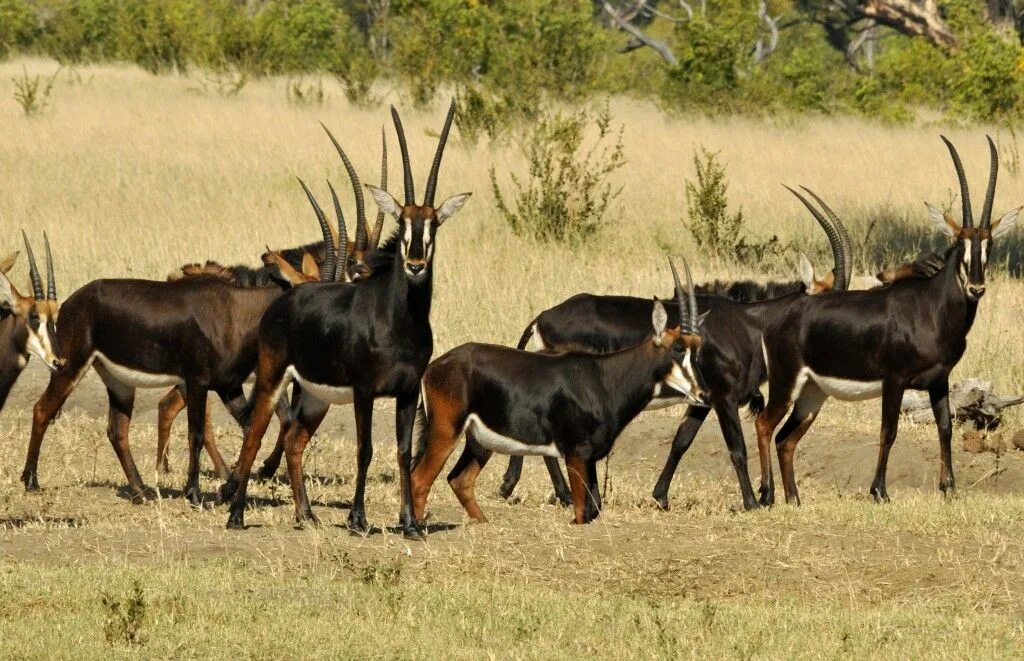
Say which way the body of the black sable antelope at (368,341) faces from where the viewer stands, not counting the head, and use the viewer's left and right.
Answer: facing the viewer and to the right of the viewer

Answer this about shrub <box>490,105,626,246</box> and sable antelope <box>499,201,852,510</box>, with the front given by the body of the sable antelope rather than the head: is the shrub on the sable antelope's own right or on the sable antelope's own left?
on the sable antelope's own left

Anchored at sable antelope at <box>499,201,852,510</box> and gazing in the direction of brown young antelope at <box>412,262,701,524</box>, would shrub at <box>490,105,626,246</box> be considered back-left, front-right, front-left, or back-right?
back-right

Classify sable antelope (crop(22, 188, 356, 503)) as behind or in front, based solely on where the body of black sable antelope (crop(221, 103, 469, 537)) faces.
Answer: behind

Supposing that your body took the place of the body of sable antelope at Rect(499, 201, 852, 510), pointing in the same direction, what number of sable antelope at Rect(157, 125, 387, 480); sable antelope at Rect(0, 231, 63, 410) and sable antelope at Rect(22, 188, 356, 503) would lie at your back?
3

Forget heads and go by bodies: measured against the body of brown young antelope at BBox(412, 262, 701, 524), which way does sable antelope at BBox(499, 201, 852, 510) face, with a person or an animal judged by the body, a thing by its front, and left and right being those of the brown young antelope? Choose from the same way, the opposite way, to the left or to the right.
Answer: the same way

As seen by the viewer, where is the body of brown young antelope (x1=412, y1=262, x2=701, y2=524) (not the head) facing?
to the viewer's right

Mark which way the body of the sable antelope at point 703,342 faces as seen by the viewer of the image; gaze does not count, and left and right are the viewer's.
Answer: facing to the right of the viewer

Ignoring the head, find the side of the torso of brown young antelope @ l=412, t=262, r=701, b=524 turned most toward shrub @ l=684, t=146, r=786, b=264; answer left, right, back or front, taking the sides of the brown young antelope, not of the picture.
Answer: left
